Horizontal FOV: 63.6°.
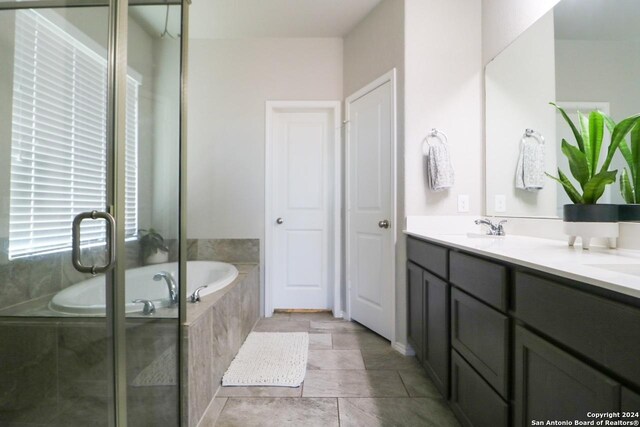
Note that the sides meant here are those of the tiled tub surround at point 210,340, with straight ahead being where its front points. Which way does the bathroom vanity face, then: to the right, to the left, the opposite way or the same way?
the opposite way

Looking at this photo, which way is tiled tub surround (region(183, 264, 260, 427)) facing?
to the viewer's right

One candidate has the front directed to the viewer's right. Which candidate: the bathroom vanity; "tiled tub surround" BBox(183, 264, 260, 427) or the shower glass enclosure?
the tiled tub surround

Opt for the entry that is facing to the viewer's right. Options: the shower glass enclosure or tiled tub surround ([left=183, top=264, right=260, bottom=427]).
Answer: the tiled tub surround

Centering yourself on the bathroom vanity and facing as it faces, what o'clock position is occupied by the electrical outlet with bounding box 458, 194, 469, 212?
The electrical outlet is roughly at 4 o'clock from the bathroom vanity.

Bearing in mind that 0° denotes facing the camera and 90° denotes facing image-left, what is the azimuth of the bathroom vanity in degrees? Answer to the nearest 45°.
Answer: approximately 45°

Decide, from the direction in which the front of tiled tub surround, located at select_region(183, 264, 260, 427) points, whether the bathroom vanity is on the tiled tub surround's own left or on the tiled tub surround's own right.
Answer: on the tiled tub surround's own right
